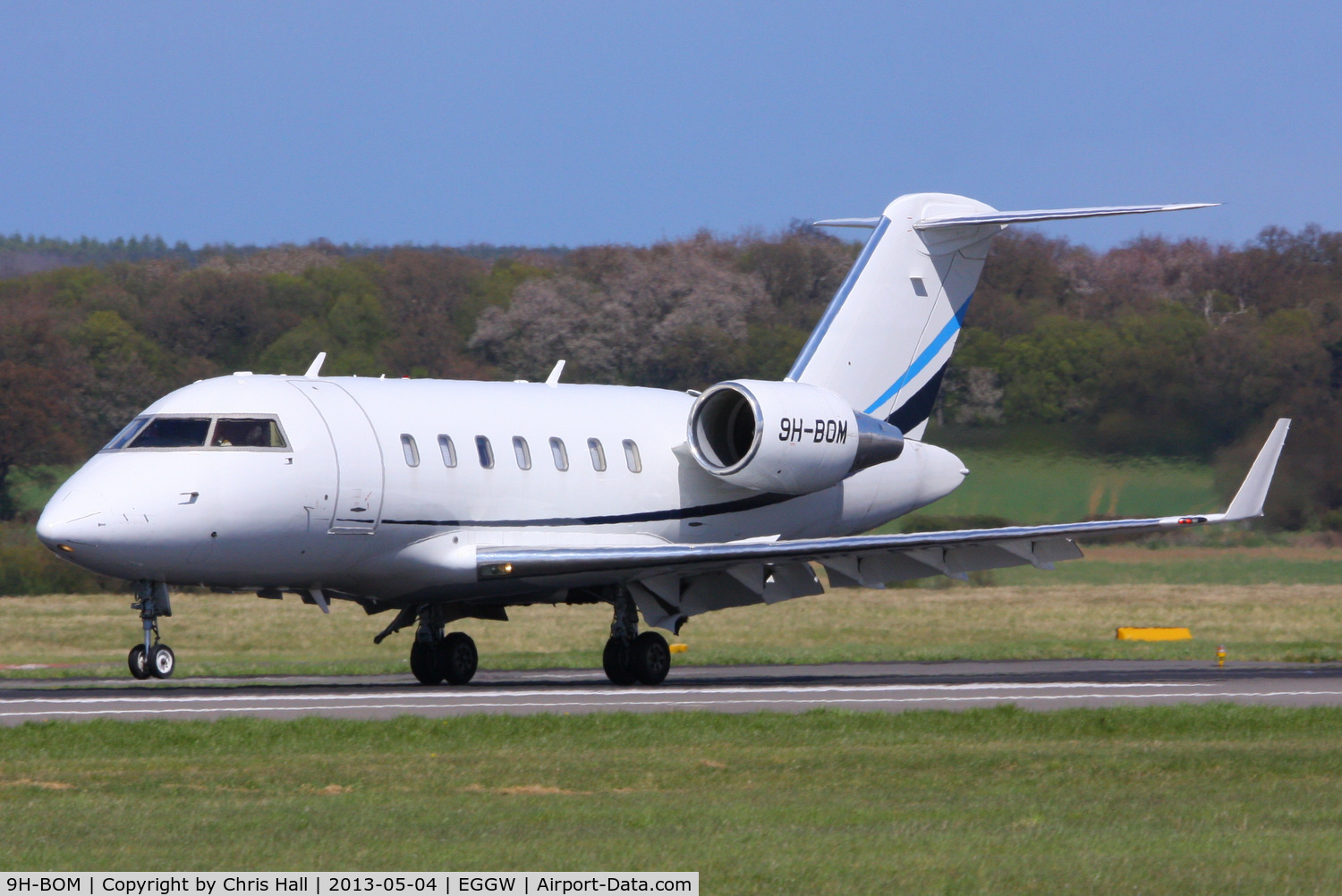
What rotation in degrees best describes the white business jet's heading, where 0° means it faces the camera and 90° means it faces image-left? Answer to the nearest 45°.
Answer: approximately 45°
